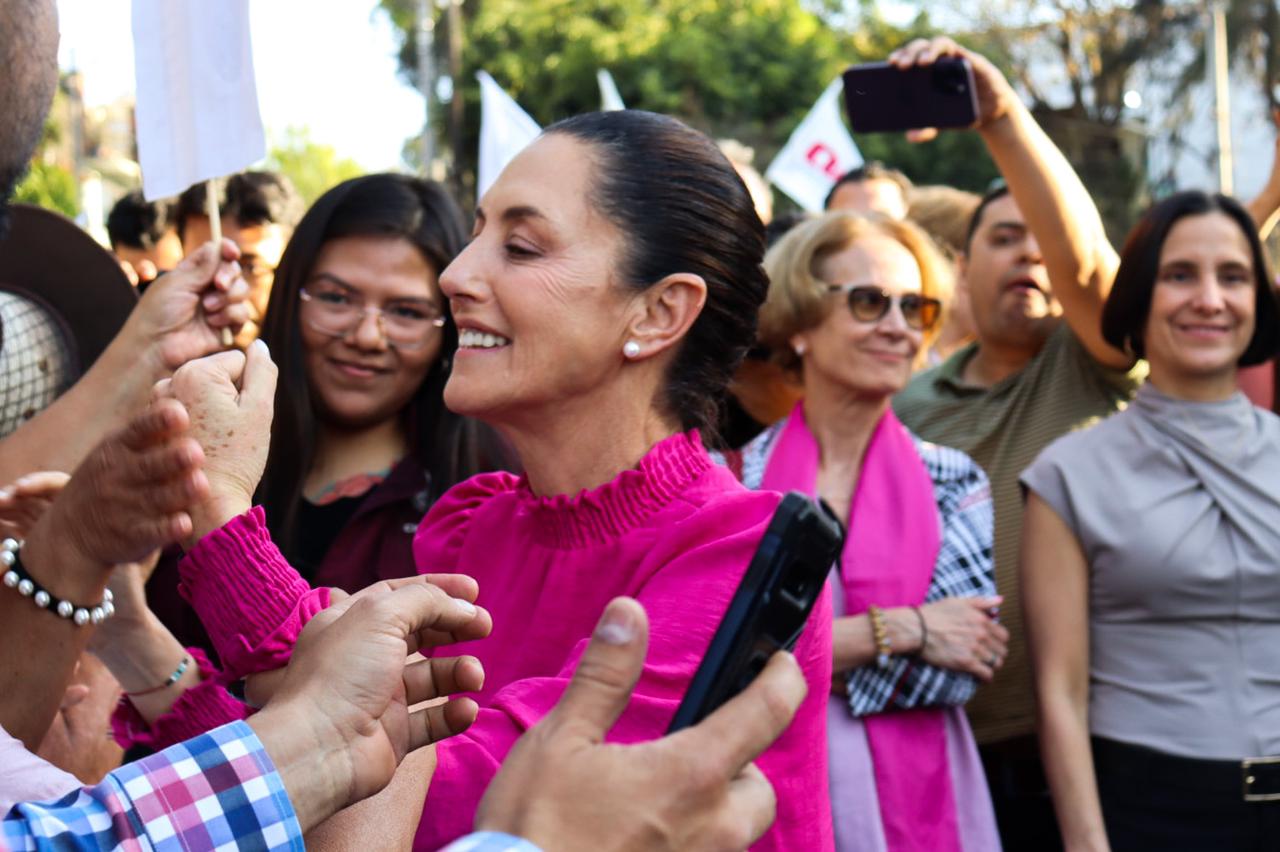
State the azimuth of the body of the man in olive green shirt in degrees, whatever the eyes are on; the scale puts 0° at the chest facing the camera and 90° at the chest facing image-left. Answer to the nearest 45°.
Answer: approximately 0°

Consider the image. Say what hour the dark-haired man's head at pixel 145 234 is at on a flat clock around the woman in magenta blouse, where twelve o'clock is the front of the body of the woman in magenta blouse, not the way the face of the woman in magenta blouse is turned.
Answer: The dark-haired man's head is roughly at 4 o'clock from the woman in magenta blouse.

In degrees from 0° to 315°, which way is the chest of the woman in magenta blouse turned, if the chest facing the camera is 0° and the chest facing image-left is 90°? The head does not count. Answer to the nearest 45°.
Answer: approximately 45°

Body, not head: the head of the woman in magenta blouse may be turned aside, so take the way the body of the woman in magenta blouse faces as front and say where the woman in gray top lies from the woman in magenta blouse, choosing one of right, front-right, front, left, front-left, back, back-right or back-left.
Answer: back

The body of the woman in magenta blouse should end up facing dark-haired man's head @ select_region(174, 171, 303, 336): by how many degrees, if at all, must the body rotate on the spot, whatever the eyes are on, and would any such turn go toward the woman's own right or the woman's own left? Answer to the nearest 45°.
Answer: approximately 135° to the woman's own right

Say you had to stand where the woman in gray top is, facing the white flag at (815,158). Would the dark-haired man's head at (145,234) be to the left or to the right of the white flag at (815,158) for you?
left

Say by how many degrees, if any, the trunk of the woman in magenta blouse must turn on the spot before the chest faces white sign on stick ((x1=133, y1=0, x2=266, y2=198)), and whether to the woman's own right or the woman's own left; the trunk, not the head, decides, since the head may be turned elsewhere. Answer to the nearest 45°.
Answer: approximately 90° to the woman's own right

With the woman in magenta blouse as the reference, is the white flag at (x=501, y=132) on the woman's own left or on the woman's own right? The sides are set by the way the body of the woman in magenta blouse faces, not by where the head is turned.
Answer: on the woman's own right

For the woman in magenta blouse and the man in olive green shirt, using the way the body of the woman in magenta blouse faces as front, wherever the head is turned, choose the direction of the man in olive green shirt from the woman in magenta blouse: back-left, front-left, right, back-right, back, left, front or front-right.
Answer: back
